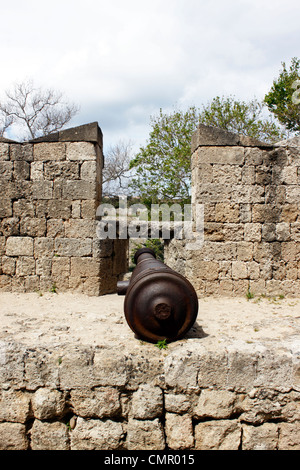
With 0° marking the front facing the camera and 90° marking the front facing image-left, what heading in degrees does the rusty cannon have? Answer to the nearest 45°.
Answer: approximately 180°
